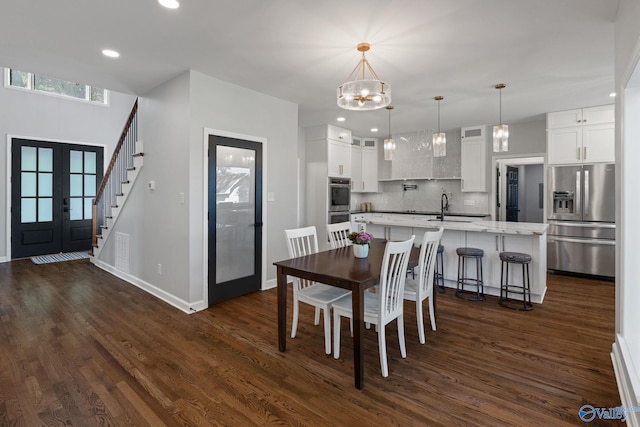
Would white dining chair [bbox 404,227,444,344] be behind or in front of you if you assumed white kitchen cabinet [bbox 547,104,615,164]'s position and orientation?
in front

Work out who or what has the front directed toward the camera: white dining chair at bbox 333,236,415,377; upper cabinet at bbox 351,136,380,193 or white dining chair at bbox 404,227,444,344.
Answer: the upper cabinet

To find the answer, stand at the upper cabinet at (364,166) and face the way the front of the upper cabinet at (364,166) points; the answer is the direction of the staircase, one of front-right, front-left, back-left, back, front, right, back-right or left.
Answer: front-right

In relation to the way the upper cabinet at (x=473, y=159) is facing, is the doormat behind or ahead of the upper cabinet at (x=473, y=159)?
ahead

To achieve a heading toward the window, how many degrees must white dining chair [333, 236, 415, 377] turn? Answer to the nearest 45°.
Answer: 0° — it already faces it

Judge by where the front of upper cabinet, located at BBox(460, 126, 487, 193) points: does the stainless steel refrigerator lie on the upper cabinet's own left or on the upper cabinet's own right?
on the upper cabinet's own left

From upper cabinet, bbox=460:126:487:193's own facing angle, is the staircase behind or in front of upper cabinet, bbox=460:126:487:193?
in front

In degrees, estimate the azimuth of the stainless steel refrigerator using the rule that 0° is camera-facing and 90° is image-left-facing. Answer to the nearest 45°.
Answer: approximately 45°
